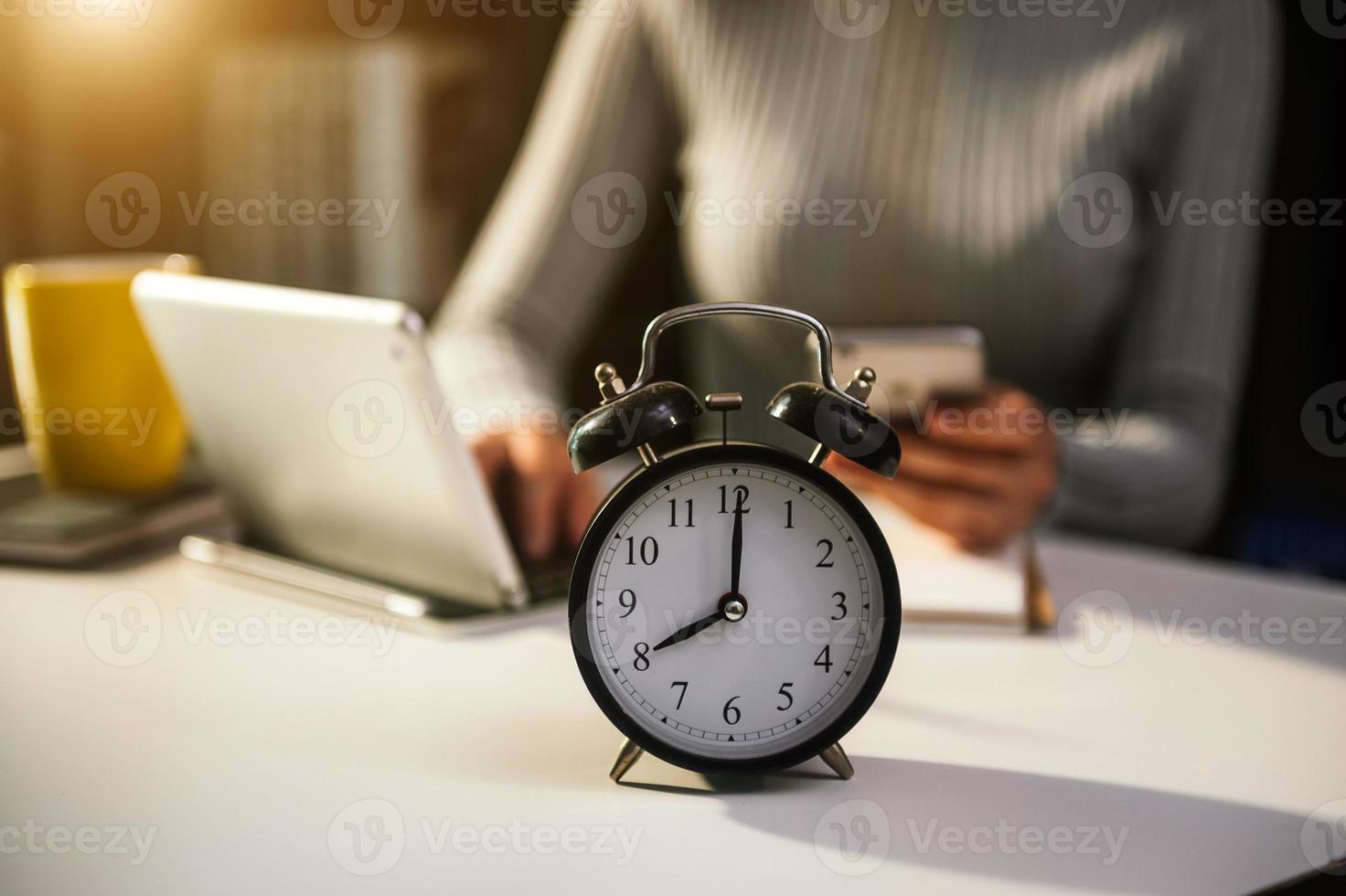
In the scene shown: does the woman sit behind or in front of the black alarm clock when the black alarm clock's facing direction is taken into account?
behind

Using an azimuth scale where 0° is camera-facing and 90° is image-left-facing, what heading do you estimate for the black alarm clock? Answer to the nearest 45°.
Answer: approximately 0°

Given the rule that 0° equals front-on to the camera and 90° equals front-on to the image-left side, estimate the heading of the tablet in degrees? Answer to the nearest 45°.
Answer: approximately 225°

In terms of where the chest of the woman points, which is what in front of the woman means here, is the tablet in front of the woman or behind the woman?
in front

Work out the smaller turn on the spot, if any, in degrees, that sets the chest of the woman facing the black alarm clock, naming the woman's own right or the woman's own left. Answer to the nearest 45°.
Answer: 0° — they already face it

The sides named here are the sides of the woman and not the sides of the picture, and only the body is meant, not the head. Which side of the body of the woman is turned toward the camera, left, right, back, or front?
front

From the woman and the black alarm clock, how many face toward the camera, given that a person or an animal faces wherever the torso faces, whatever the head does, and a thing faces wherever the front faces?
2
